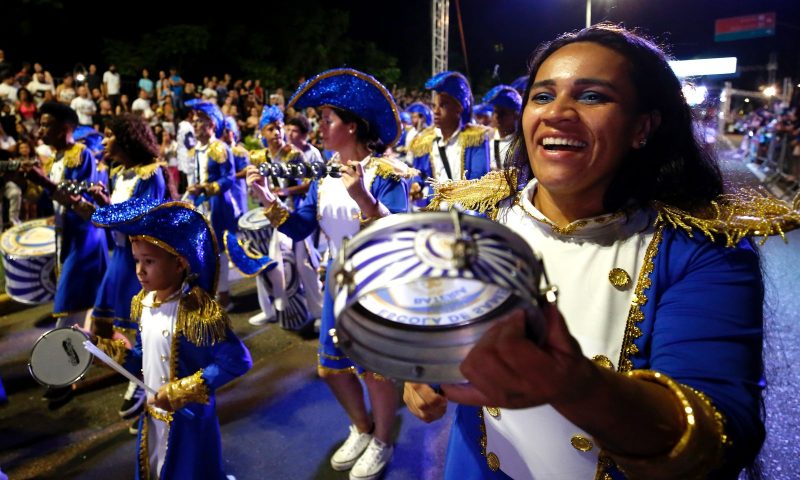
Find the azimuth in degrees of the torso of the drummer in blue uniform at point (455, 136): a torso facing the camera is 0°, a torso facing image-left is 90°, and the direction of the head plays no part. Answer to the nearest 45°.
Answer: approximately 45°

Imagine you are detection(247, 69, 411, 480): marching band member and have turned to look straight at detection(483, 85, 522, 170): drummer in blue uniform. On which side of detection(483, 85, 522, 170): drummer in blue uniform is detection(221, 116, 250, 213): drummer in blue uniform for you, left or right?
left

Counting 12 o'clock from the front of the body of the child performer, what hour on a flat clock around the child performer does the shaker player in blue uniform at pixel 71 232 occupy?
The shaker player in blue uniform is roughly at 4 o'clock from the child performer.

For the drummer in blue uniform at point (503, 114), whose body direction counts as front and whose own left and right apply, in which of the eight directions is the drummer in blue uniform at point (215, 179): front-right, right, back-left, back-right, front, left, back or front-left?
front-right
